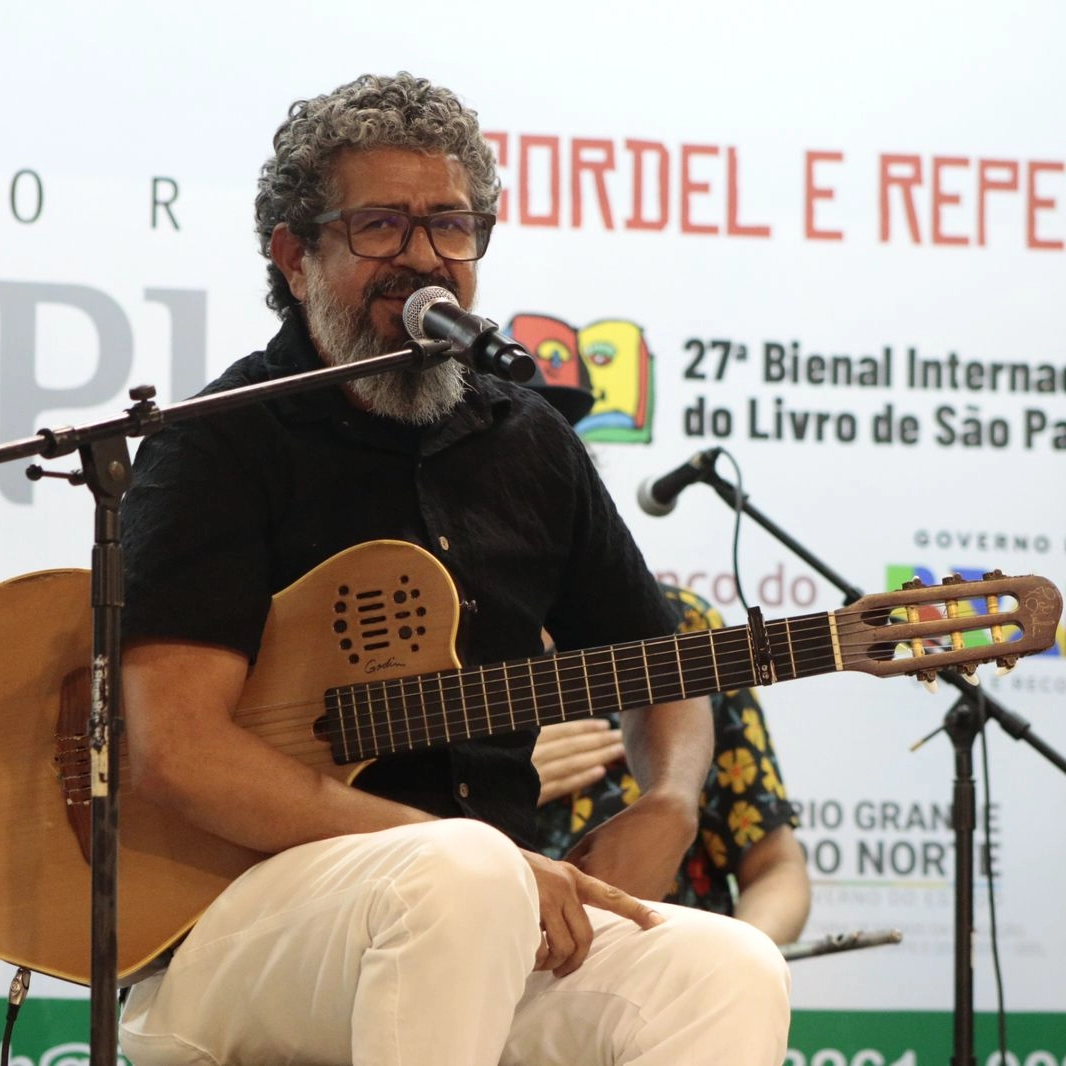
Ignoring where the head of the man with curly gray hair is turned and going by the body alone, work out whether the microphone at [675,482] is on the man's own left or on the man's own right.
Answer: on the man's own left

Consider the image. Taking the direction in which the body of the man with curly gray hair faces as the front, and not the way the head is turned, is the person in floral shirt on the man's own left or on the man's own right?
on the man's own left

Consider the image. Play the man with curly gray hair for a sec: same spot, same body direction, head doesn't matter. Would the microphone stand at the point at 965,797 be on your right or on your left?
on your left

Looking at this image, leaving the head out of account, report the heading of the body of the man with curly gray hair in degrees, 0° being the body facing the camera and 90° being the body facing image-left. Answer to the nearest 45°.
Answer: approximately 315°
